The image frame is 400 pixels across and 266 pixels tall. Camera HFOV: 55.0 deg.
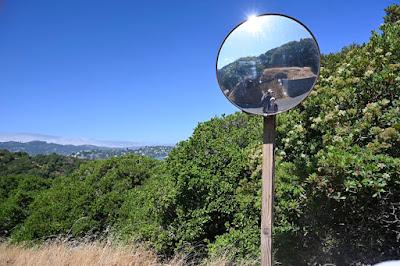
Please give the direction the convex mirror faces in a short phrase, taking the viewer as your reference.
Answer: facing the viewer

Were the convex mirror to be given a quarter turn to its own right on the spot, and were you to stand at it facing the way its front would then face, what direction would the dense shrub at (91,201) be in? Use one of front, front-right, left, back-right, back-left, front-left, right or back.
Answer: front-right

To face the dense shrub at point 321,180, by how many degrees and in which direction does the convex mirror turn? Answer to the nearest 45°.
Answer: approximately 180°
